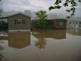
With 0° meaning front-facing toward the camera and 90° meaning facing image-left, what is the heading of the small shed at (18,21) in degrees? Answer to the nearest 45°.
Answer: approximately 0°

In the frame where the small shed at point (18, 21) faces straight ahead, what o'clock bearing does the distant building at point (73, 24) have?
The distant building is roughly at 9 o'clock from the small shed.
